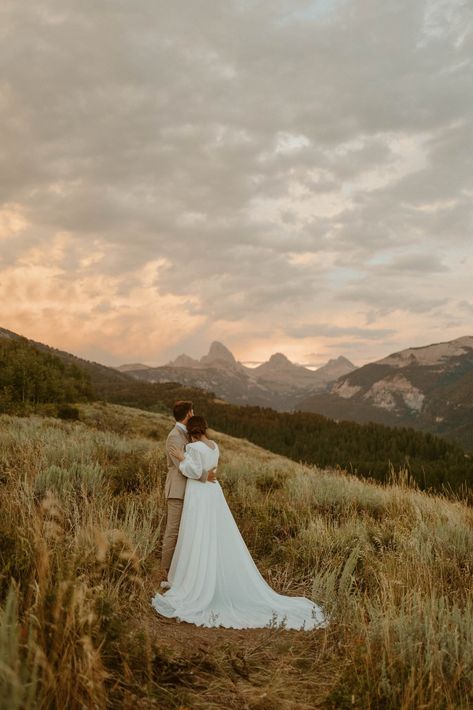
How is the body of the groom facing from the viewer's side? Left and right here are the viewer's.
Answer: facing to the right of the viewer
